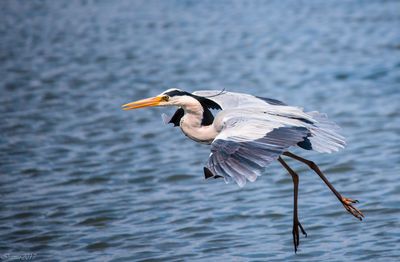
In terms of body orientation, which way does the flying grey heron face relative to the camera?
to the viewer's left
